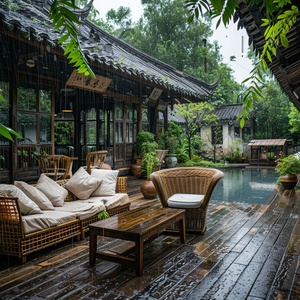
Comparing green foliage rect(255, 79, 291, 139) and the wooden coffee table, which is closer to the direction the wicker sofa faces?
the wooden coffee table

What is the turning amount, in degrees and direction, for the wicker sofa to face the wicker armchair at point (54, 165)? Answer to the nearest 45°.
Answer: approximately 135° to its left

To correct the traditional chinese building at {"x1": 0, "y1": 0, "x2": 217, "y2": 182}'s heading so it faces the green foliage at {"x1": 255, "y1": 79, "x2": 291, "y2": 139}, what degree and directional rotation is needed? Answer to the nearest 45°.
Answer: approximately 90° to its left

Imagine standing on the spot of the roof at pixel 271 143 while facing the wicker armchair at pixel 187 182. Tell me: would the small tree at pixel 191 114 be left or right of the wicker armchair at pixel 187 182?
right

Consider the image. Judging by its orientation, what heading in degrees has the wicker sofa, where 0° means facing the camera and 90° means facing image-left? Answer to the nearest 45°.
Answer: approximately 315°

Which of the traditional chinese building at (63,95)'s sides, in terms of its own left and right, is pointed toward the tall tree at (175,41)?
left

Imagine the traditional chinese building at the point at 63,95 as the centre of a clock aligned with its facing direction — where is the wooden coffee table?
The wooden coffee table is roughly at 1 o'clock from the traditional chinese building.

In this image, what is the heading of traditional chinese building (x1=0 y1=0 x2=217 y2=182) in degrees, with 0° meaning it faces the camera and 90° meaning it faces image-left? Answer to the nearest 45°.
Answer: approximately 315°

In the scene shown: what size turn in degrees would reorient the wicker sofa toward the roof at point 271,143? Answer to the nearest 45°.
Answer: approximately 90° to its left
